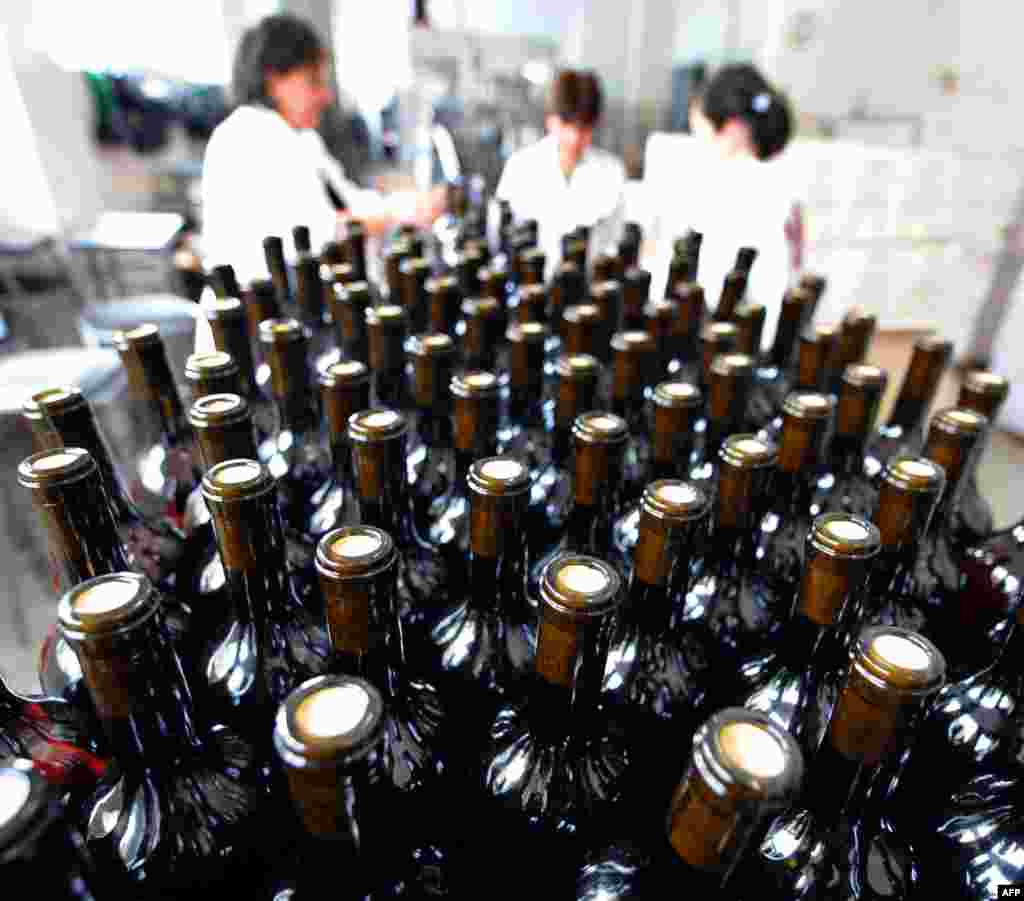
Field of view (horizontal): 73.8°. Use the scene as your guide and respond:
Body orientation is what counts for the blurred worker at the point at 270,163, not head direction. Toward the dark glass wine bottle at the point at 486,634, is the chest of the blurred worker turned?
no

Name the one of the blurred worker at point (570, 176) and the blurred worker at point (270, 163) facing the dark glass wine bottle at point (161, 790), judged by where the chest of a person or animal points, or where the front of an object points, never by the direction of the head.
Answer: the blurred worker at point (570, 176)

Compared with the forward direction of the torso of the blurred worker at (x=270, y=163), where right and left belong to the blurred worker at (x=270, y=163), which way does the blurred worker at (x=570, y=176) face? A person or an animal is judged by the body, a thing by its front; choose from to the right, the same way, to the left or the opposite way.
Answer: to the right

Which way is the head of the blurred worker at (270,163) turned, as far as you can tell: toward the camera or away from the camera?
toward the camera

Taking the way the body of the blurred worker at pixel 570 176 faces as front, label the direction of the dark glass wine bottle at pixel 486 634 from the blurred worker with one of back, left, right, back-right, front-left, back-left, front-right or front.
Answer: front

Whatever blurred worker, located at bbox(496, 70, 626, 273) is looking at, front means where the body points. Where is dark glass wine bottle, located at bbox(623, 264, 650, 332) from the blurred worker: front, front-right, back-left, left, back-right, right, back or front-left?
front

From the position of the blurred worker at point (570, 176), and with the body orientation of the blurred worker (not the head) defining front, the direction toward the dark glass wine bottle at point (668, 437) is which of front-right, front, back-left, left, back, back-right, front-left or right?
front

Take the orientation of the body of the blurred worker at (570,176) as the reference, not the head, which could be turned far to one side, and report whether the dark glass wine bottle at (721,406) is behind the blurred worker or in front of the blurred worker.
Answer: in front

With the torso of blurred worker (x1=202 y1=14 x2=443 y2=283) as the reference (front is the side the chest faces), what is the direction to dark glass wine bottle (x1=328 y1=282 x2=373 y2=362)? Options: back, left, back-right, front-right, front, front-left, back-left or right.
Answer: right

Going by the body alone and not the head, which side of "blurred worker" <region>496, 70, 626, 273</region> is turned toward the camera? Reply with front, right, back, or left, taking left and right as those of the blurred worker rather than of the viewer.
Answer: front

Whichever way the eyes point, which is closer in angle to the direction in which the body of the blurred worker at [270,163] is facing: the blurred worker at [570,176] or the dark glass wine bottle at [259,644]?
the blurred worker

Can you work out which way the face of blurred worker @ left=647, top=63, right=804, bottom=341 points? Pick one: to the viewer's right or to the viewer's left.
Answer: to the viewer's left

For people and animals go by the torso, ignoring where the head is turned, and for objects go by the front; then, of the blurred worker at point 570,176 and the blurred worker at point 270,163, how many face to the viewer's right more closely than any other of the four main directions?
1

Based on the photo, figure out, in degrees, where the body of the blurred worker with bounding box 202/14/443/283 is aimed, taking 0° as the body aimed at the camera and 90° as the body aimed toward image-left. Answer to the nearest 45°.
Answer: approximately 270°

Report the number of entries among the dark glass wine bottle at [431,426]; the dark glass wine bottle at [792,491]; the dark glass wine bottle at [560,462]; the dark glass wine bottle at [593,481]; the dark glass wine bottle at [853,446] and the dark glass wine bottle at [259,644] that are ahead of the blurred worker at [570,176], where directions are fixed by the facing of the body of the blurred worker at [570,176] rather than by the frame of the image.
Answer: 6

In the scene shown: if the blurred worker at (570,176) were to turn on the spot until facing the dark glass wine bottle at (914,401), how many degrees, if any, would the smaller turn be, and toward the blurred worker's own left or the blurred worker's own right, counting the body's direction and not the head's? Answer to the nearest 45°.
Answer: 0° — they already face it

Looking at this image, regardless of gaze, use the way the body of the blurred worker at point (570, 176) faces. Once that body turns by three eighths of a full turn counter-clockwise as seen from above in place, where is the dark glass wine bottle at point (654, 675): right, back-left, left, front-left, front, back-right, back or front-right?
back-right

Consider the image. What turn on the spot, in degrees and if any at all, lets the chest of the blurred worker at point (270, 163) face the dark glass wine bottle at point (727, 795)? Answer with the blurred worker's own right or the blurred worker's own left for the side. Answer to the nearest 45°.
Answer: approximately 90° to the blurred worker's own right

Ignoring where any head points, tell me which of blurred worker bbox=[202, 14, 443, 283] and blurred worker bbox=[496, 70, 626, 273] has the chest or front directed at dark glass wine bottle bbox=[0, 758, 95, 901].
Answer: blurred worker bbox=[496, 70, 626, 273]

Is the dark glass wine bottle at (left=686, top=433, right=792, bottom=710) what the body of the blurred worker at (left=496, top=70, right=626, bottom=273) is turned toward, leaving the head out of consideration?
yes
